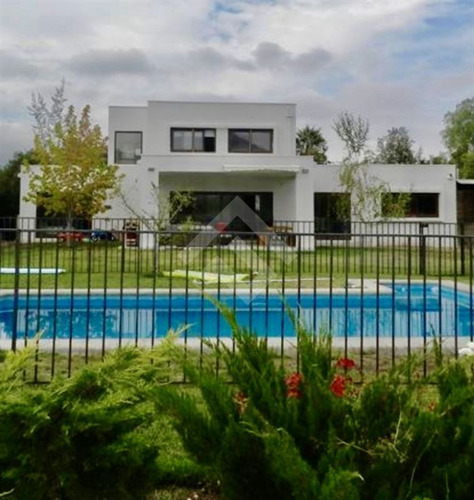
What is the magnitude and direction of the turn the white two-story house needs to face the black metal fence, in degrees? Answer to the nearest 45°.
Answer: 0° — it already faces it

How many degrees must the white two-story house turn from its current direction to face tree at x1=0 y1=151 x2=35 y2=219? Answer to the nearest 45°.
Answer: approximately 135° to its right

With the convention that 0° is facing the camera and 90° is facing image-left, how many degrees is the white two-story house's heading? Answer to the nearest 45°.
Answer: approximately 0°

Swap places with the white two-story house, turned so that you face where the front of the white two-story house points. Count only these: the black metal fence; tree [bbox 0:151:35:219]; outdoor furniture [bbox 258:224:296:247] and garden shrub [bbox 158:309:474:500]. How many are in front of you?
3

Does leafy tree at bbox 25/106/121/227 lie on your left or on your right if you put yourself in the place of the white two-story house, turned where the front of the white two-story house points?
on your right

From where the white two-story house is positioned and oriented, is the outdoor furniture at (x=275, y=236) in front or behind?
in front

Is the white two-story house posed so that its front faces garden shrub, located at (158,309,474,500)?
yes

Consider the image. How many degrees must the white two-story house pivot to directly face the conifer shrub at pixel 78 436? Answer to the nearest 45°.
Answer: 0° — it already faces it

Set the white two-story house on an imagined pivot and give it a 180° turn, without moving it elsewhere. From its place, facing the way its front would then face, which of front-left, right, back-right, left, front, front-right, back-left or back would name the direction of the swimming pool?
back

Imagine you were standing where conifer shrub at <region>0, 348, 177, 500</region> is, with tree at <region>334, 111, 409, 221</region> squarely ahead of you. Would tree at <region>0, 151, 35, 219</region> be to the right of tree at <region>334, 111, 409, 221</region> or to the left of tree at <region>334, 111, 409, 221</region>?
left

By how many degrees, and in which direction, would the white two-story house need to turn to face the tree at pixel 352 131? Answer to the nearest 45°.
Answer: approximately 90° to its left
